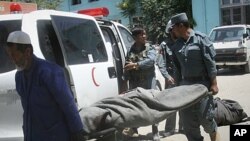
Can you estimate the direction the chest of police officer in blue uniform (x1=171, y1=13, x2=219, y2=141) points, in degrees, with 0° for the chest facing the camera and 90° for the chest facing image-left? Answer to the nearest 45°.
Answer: approximately 45°

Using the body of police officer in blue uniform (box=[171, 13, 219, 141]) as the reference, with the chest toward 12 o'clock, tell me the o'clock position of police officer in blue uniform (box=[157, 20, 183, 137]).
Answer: police officer in blue uniform (box=[157, 20, 183, 137]) is roughly at 4 o'clock from police officer in blue uniform (box=[171, 13, 219, 141]).

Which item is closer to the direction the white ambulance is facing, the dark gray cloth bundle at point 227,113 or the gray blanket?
the dark gray cloth bundle

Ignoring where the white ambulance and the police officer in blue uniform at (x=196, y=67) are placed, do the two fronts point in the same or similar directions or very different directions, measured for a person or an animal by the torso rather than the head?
very different directions

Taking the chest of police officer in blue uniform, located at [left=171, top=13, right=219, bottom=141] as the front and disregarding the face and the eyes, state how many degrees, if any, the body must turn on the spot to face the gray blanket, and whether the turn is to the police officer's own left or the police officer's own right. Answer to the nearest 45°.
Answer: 0° — they already face it

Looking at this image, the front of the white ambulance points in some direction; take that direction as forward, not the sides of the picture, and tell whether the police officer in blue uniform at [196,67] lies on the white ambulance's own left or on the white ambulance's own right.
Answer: on the white ambulance's own right
